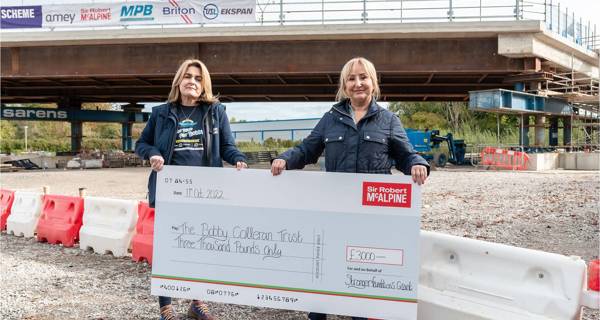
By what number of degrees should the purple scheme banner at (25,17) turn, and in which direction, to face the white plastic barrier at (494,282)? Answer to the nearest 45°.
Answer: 0° — it already faces it

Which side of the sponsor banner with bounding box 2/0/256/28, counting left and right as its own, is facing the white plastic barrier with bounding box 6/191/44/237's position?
front

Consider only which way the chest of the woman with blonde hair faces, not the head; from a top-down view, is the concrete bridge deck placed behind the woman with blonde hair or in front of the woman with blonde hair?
behind

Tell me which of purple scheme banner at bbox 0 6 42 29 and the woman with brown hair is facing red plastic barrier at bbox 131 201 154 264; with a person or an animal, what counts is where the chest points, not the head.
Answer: the purple scheme banner

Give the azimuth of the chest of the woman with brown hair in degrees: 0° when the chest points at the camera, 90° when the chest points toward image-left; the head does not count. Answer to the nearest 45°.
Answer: approximately 0°

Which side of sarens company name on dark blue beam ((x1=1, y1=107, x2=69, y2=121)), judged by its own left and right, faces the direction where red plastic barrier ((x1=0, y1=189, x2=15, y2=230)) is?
front

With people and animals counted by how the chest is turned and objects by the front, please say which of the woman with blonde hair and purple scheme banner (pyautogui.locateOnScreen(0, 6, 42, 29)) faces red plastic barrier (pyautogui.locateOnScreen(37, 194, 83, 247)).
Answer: the purple scheme banner

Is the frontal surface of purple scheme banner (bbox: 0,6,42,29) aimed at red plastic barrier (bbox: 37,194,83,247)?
yes

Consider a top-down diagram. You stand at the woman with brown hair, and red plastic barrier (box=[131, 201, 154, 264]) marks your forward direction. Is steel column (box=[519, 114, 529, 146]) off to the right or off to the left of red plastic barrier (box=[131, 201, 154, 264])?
right

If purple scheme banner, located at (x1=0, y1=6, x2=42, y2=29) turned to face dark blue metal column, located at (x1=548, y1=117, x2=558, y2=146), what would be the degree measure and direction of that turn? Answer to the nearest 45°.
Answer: approximately 90° to its left

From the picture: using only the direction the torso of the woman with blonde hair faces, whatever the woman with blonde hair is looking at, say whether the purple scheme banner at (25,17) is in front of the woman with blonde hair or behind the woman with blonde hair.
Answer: behind

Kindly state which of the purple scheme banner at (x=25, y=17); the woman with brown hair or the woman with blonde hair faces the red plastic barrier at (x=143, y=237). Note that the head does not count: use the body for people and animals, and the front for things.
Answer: the purple scheme banner

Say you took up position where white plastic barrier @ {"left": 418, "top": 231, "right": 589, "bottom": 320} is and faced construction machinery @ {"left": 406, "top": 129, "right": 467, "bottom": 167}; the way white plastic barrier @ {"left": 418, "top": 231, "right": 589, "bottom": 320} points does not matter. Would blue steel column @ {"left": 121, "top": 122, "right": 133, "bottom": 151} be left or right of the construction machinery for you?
left
